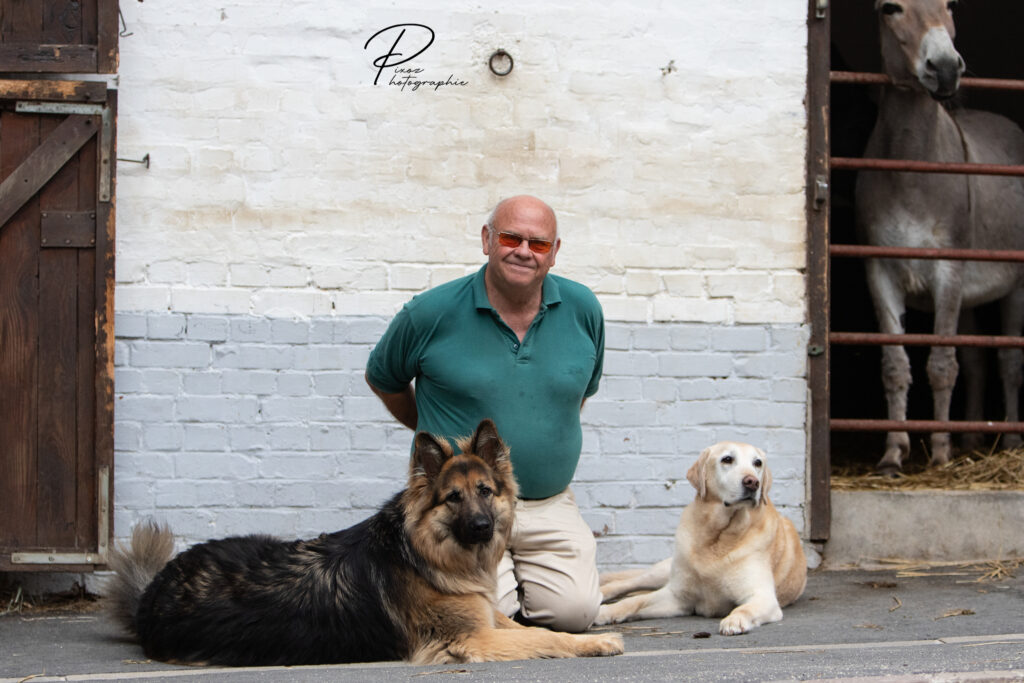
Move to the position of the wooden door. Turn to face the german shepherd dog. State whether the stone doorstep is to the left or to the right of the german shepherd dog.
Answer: left

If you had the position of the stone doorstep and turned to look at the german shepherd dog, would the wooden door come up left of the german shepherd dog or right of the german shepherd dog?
right

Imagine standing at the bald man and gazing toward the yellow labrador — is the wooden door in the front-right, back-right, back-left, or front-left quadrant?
back-left

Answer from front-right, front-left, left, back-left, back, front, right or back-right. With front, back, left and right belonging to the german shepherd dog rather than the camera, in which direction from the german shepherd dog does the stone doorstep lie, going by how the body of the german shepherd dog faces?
front-left

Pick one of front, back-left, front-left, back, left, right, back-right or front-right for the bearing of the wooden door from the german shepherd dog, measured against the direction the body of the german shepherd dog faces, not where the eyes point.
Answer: back-left

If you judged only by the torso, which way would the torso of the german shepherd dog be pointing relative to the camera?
to the viewer's right

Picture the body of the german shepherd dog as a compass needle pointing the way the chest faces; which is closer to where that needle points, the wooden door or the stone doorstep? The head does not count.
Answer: the stone doorstep

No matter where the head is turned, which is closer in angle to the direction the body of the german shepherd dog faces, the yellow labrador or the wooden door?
the yellow labrador
